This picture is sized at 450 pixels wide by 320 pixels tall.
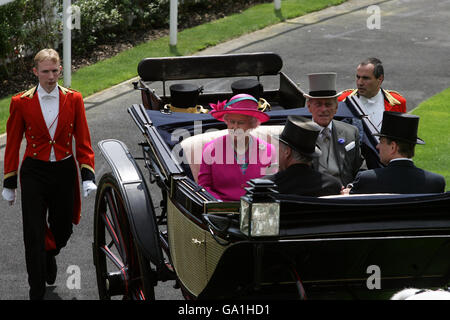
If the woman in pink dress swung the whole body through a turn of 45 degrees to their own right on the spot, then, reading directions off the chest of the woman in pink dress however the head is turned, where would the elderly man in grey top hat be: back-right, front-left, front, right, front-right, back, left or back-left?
back

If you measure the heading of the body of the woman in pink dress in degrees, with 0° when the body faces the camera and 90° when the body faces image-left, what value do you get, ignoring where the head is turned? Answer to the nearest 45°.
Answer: approximately 0°

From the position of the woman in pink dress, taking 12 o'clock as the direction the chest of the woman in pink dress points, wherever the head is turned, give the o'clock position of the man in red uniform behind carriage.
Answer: The man in red uniform behind carriage is roughly at 7 o'clock from the woman in pink dress.

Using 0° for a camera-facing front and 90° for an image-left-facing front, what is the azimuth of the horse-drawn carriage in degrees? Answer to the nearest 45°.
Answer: approximately 315°
